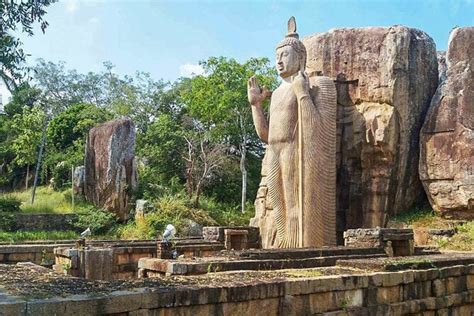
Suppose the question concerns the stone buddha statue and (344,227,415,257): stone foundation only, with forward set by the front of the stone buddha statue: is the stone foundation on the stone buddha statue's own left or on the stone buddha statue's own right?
on the stone buddha statue's own left

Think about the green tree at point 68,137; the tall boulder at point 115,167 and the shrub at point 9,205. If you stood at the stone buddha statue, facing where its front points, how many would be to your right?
3

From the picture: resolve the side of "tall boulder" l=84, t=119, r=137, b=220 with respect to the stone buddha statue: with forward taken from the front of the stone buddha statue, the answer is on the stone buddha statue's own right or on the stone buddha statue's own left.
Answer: on the stone buddha statue's own right

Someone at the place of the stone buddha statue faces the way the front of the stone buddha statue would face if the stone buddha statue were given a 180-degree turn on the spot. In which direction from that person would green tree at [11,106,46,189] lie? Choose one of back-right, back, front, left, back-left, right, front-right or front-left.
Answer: left

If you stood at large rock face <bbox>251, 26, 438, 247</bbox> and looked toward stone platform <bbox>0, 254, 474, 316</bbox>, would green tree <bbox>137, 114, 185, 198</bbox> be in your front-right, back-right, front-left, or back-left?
back-right

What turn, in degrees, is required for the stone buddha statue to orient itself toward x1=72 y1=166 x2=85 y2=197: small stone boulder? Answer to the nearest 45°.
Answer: approximately 90° to its right

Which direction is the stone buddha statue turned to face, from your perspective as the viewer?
facing the viewer and to the left of the viewer

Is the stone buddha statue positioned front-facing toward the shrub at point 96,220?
no

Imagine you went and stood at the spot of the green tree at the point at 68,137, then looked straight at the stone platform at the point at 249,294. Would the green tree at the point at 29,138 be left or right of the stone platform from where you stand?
right

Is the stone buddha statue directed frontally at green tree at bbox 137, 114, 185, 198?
no

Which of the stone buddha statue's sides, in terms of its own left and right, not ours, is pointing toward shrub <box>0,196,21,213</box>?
right

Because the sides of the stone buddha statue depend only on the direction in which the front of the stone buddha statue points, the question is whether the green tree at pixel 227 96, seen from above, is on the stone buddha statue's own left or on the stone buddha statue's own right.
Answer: on the stone buddha statue's own right

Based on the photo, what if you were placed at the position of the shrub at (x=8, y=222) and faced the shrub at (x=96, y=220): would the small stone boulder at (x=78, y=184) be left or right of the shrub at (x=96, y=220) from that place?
left

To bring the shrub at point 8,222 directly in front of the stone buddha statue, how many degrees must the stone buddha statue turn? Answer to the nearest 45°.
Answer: approximately 90° to its right
